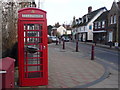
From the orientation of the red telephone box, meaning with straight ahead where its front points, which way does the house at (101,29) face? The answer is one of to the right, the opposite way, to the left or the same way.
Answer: to the right

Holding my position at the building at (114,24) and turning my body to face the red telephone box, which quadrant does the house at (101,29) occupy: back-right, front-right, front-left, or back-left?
back-right

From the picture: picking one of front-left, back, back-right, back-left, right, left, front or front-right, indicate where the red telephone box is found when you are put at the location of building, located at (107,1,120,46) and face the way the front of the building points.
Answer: front-left

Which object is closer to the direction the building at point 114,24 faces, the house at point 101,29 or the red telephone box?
the red telephone box

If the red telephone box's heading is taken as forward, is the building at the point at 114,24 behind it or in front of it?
behind

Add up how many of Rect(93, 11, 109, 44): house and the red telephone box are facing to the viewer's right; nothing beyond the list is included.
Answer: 0

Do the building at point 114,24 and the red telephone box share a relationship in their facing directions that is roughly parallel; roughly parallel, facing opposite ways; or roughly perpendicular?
roughly perpendicular

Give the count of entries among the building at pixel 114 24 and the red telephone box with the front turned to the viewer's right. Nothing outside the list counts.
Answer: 0

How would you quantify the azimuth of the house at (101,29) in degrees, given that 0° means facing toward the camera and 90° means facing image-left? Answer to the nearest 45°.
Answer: approximately 45°

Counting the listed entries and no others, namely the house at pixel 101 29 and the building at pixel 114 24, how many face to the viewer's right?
0
